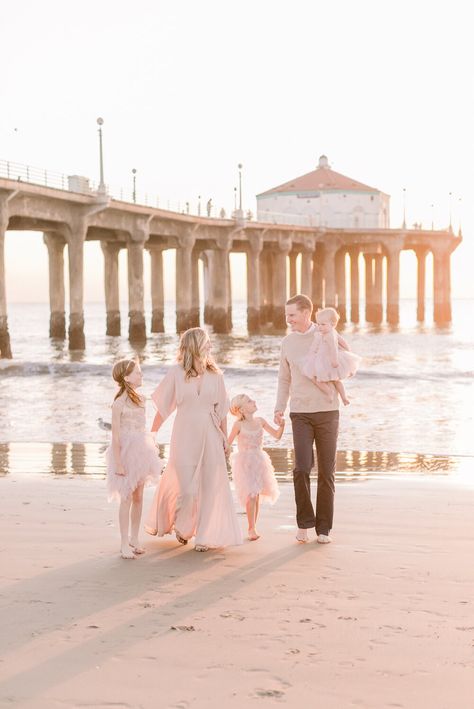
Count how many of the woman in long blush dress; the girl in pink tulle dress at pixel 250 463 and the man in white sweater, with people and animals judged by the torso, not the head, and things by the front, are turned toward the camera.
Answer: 3

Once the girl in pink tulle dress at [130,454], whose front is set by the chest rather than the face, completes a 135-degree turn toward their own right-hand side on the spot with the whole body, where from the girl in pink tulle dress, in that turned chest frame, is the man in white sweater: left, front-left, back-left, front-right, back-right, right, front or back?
back

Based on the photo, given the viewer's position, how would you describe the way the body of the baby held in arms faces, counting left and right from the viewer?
facing the viewer and to the left of the viewer

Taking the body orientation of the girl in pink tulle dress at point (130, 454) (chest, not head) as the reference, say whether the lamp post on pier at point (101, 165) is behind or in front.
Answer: behind

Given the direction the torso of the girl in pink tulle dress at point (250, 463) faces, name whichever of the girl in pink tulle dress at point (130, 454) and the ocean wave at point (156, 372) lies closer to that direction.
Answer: the girl in pink tulle dress

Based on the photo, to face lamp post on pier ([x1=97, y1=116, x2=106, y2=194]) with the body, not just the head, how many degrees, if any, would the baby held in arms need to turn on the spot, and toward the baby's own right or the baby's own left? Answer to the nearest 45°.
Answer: approximately 135° to the baby's own right

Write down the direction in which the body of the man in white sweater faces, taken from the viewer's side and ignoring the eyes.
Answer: toward the camera

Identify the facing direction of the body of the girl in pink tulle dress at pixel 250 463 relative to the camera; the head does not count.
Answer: toward the camera

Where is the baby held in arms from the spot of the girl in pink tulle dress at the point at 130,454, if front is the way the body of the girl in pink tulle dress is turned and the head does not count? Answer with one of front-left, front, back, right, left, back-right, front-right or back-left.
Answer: front-left

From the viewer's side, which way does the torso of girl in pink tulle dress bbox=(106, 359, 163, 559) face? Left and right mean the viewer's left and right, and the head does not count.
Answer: facing the viewer and to the right of the viewer

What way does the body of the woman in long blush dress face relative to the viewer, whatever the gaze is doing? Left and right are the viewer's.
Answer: facing the viewer
